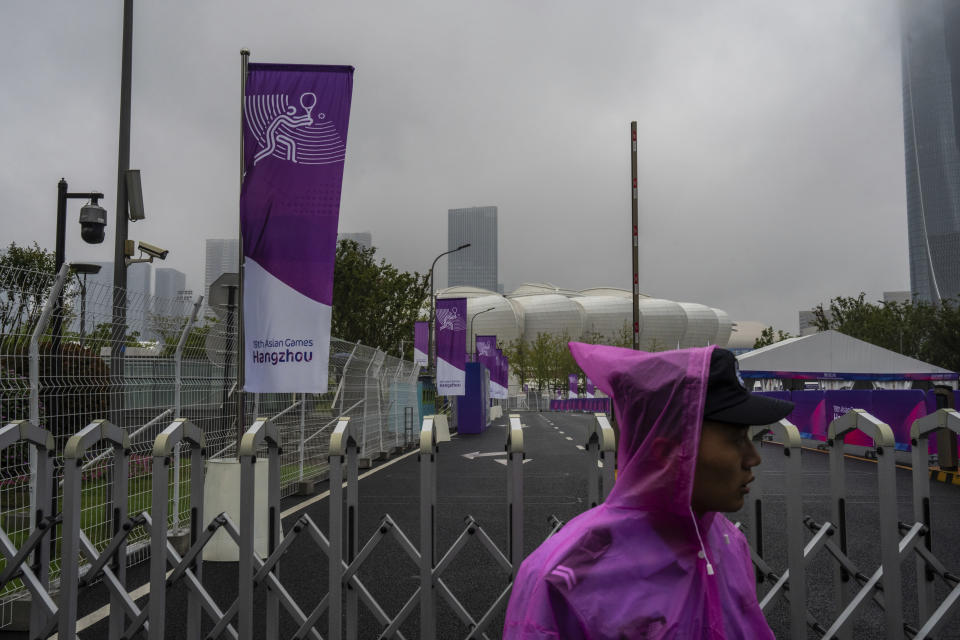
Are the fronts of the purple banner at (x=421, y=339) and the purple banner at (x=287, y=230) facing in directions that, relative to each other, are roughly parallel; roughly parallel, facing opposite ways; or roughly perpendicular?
roughly parallel

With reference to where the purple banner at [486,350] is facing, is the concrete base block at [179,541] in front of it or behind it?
in front

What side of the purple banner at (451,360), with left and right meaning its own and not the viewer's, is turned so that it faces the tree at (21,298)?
front

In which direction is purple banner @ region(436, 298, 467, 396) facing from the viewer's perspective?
toward the camera

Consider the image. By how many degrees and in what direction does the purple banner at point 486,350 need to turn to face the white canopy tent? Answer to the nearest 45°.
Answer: approximately 45° to its left

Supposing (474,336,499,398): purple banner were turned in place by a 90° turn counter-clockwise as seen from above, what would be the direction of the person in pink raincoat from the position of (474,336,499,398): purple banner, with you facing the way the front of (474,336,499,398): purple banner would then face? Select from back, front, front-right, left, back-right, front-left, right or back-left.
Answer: right

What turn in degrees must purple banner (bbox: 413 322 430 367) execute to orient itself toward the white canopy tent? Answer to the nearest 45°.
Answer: approximately 45° to its left

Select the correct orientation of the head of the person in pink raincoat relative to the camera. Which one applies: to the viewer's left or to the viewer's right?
to the viewer's right

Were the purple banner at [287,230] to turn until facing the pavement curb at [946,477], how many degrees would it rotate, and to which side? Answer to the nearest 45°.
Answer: approximately 90° to its left

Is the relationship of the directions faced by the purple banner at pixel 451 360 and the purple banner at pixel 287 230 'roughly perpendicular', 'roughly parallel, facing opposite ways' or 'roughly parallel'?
roughly parallel

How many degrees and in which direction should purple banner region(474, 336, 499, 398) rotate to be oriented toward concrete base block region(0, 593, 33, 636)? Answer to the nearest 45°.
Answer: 0° — it already faces it

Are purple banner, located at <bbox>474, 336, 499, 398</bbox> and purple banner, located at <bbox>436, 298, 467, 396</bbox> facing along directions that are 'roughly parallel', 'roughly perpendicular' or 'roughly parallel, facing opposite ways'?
roughly parallel

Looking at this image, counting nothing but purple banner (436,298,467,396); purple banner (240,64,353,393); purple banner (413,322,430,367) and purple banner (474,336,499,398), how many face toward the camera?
4
